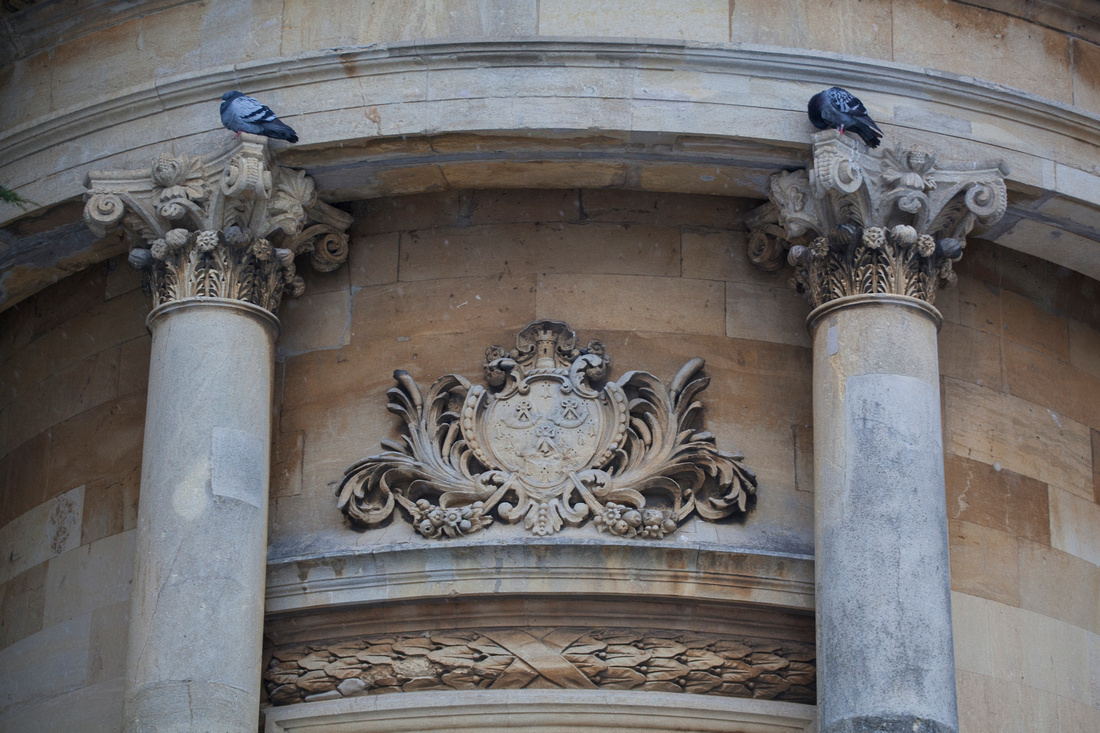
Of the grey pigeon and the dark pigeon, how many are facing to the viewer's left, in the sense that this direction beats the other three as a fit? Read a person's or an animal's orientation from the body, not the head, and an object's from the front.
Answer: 2

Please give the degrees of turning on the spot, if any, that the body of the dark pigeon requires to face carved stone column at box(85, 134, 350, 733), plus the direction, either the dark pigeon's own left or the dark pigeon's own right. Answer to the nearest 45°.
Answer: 0° — it already faces it

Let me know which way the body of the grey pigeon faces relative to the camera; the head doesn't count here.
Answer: to the viewer's left

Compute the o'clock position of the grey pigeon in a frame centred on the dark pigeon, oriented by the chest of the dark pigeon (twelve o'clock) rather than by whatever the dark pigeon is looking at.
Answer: The grey pigeon is roughly at 12 o'clock from the dark pigeon.

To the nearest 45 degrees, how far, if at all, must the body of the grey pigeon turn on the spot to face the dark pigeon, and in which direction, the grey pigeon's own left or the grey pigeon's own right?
approximately 180°

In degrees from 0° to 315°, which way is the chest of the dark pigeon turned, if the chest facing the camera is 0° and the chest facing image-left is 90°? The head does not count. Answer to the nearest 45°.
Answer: approximately 90°

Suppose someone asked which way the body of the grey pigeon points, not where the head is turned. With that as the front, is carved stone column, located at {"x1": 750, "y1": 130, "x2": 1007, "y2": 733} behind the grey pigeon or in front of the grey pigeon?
behind
